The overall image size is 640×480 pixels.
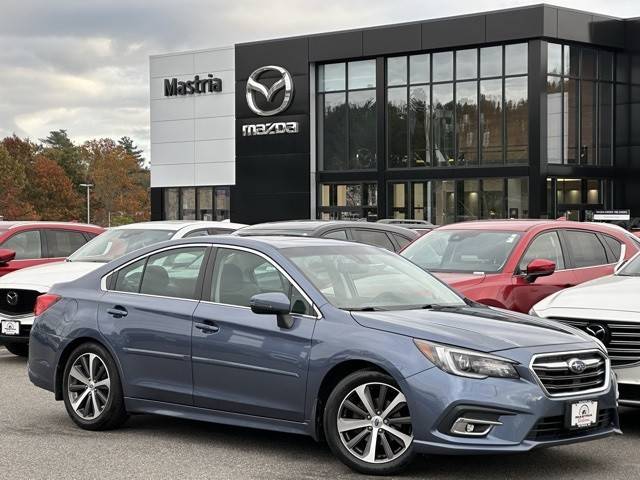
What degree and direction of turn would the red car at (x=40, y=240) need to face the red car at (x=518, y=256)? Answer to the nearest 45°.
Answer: approximately 90° to its left

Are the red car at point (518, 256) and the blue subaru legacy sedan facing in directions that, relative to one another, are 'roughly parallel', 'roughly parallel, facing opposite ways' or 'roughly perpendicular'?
roughly perpendicular

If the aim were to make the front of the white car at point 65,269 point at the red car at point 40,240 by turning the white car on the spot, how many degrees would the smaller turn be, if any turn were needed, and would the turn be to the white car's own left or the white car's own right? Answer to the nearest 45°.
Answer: approximately 135° to the white car's own right

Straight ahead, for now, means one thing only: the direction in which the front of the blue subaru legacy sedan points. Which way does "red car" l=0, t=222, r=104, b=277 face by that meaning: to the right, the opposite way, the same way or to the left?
to the right

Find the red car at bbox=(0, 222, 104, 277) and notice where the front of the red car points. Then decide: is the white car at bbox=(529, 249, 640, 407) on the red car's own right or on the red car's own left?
on the red car's own left

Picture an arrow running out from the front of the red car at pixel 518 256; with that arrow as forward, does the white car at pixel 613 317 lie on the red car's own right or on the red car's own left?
on the red car's own left

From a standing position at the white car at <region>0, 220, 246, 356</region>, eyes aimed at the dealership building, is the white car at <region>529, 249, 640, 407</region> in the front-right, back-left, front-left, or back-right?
back-right

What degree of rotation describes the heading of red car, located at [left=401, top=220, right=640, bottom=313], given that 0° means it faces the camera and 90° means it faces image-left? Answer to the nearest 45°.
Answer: approximately 45°

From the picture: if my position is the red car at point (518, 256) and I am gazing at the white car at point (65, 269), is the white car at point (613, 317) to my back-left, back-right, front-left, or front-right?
back-left

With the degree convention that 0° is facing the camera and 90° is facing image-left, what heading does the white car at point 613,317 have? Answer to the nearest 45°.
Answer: approximately 45°

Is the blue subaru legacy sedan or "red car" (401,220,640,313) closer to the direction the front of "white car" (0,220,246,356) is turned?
the blue subaru legacy sedan
